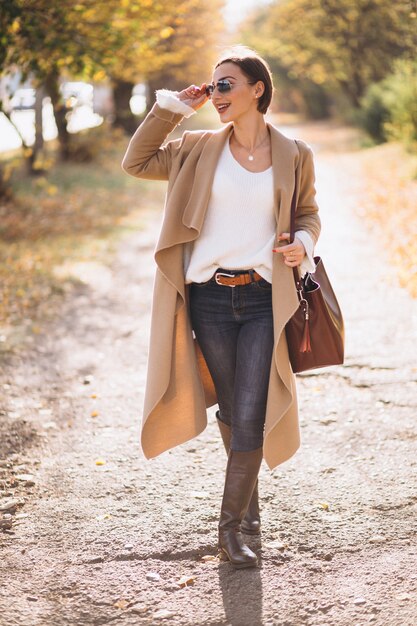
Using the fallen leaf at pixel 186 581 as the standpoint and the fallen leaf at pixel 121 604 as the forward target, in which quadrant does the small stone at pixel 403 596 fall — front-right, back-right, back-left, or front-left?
back-left

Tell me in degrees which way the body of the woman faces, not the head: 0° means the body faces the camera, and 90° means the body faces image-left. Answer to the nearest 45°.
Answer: approximately 0°

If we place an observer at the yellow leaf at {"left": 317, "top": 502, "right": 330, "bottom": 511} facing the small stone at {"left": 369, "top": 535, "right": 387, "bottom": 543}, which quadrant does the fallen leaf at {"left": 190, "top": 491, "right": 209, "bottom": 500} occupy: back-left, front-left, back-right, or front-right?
back-right
